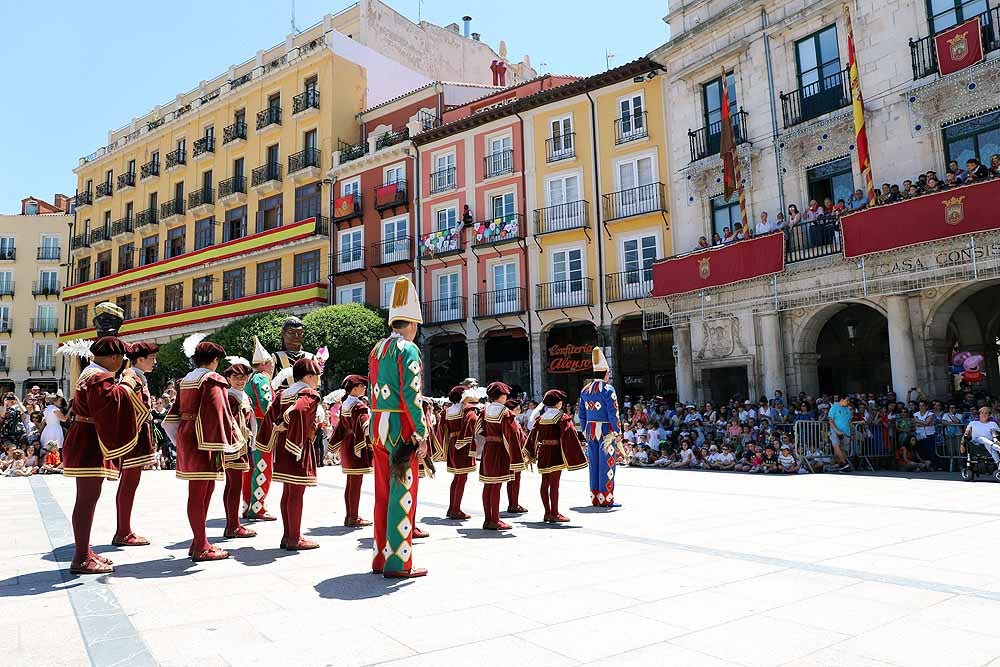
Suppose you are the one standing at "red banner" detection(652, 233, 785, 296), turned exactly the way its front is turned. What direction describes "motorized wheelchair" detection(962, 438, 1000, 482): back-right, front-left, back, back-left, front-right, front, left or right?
left

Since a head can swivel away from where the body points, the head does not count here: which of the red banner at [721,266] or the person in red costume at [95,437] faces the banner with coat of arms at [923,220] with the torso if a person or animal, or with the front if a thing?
the person in red costume

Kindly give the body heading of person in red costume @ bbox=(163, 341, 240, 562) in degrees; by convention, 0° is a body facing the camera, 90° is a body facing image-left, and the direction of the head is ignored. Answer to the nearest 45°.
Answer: approximately 225°

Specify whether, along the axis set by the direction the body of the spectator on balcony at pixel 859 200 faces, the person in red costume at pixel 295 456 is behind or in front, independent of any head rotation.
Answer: in front

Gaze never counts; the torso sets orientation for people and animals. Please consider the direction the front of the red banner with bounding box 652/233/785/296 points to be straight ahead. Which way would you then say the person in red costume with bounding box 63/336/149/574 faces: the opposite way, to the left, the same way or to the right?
the opposite way

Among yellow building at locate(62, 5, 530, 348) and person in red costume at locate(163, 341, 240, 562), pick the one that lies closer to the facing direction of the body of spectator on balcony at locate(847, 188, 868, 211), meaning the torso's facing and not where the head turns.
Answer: the person in red costume

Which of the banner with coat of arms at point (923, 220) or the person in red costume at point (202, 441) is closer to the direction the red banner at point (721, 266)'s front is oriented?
the person in red costume

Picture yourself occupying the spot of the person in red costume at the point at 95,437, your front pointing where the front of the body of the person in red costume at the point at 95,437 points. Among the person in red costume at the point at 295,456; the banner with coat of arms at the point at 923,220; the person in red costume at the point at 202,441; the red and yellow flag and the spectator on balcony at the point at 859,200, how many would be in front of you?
5

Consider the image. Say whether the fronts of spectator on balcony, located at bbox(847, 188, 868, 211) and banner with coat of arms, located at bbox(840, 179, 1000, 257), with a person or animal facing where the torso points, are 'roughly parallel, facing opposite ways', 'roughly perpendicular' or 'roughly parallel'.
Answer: roughly parallel

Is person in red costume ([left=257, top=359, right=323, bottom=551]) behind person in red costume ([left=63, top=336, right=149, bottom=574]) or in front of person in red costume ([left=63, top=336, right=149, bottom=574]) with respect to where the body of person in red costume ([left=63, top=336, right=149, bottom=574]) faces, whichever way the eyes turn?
in front

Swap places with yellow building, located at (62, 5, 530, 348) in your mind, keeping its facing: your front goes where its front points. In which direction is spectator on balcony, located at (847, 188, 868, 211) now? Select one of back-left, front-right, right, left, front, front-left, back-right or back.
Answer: left

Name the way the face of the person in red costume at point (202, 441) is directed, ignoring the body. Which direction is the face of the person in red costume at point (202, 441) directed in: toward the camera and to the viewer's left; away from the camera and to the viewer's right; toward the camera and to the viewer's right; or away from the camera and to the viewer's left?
away from the camera and to the viewer's right

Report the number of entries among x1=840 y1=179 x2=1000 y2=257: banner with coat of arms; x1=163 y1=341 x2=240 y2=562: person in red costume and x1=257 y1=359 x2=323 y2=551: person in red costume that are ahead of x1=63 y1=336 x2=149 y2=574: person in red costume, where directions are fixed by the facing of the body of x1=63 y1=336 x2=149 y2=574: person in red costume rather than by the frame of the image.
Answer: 3

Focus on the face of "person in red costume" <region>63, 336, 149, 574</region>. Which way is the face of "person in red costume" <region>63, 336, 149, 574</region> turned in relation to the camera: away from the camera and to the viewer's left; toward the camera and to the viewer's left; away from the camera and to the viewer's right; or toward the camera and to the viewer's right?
away from the camera and to the viewer's right

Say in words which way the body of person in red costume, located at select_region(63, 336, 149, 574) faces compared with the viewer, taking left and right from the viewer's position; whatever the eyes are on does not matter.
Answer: facing to the right of the viewer
